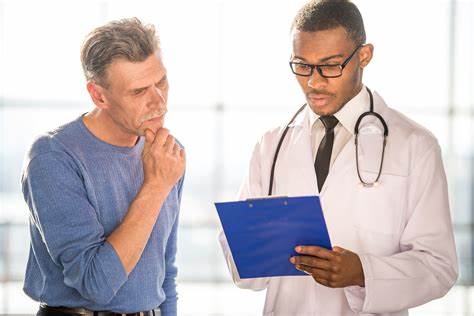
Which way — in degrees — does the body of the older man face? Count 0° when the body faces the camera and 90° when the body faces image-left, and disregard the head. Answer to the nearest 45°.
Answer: approximately 315°

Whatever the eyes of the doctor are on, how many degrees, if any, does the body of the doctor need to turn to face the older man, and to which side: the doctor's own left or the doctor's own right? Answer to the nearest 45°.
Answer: approximately 45° to the doctor's own right

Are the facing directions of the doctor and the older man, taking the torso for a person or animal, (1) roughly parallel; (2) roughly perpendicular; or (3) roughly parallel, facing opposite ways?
roughly perpendicular

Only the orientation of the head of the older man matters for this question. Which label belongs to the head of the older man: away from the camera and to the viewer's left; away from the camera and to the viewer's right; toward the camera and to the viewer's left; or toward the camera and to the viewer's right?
toward the camera and to the viewer's right

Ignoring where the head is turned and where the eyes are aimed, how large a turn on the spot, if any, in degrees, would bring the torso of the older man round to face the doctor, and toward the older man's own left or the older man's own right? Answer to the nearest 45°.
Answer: approximately 45° to the older man's own left

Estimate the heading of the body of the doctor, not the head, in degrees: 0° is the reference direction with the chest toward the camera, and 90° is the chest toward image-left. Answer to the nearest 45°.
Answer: approximately 45°
